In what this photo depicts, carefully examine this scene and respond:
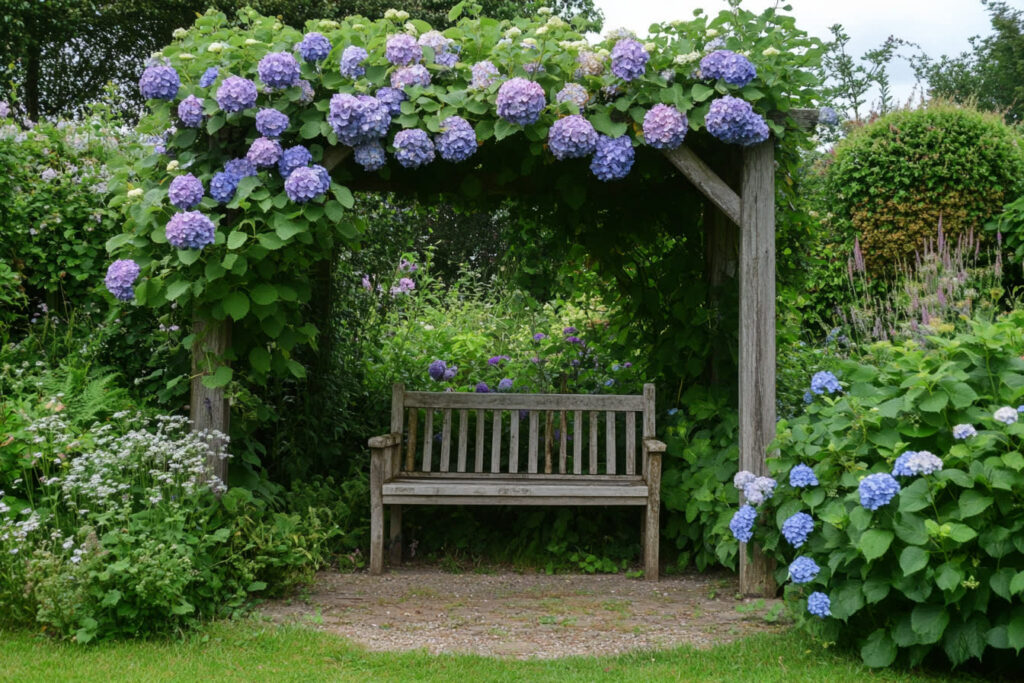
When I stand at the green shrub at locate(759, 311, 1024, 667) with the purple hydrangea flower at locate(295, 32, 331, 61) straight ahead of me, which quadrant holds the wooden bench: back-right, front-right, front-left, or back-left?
front-right

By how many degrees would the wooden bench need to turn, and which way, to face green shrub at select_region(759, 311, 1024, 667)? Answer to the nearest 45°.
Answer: approximately 45° to its left

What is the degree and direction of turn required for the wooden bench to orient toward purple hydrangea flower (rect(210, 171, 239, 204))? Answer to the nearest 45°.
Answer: approximately 45° to its right

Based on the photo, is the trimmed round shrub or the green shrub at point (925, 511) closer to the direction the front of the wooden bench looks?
the green shrub

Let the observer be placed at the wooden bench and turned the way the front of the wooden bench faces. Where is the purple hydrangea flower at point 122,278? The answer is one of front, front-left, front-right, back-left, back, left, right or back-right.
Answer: front-right

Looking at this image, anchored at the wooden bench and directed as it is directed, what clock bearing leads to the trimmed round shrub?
The trimmed round shrub is roughly at 8 o'clock from the wooden bench.

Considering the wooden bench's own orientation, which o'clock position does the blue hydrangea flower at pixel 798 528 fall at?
The blue hydrangea flower is roughly at 11 o'clock from the wooden bench.

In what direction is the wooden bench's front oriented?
toward the camera

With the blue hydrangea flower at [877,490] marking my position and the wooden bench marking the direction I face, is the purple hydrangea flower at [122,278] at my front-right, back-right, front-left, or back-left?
front-left

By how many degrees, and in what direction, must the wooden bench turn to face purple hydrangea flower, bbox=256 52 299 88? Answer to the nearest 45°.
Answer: approximately 45° to its right

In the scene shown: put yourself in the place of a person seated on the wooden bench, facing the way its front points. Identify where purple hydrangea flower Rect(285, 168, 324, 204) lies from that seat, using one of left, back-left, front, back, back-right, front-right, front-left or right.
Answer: front-right

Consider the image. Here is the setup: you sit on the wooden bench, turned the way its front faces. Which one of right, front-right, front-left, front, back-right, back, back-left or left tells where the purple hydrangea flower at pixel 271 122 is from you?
front-right

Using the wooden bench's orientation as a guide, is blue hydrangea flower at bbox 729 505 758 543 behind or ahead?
ahead

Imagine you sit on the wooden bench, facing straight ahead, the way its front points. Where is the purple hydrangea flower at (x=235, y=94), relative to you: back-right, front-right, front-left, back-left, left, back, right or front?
front-right

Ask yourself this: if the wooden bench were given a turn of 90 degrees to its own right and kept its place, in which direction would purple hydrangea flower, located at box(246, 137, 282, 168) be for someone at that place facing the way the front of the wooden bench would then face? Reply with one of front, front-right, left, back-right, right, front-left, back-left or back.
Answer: front-left
